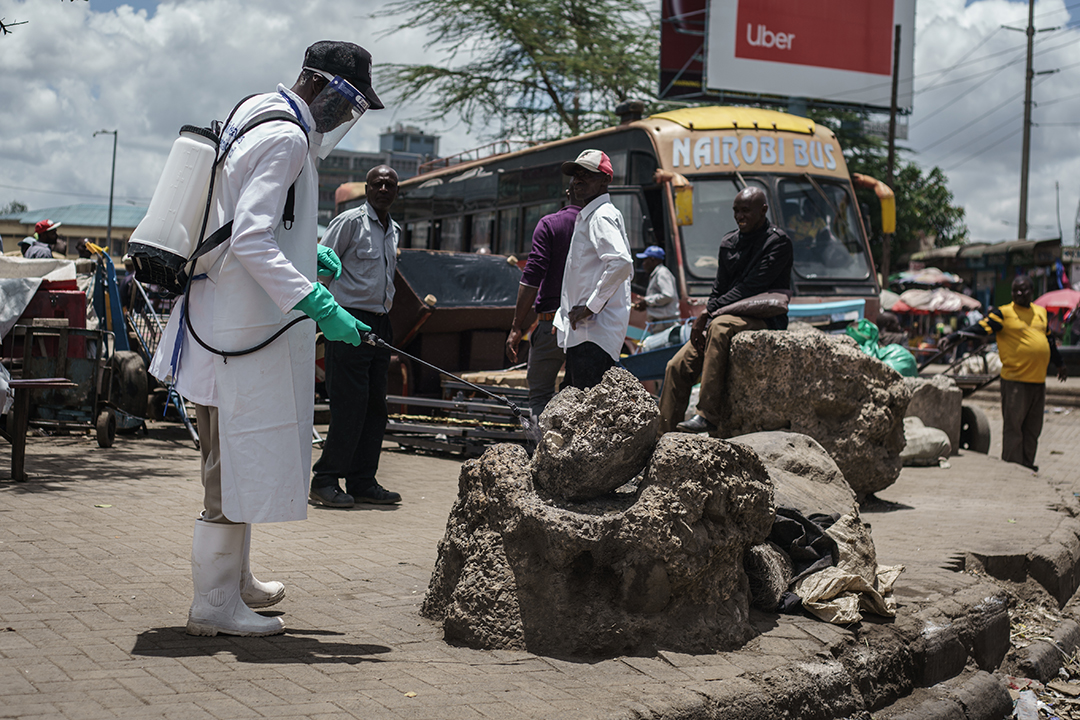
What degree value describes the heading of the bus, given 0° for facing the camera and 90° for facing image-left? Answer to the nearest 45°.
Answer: approximately 315°

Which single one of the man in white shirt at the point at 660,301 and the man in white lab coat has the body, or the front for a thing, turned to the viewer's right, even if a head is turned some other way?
the man in white lab coat

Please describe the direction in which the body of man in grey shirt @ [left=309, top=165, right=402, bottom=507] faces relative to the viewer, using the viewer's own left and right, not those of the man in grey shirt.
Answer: facing the viewer and to the right of the viewer

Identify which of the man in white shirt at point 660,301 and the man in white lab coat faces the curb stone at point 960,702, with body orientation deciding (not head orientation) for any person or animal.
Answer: the man in white lab coat

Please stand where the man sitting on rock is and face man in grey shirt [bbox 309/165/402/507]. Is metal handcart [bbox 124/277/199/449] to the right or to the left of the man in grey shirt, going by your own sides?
right

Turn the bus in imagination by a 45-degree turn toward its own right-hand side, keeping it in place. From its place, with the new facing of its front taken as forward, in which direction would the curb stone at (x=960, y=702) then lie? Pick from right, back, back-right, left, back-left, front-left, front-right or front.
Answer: front

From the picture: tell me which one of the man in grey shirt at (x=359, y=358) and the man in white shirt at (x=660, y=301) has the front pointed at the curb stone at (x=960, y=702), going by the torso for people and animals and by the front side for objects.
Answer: the man in grey shirt

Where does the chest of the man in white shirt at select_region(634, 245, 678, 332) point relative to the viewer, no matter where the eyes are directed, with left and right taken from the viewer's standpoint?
facing to the left of the viewer

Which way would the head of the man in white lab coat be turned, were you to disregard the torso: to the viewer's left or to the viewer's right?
to the viewer's right

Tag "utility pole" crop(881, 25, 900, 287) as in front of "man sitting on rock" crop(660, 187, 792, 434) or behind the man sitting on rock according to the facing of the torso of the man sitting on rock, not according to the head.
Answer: behind

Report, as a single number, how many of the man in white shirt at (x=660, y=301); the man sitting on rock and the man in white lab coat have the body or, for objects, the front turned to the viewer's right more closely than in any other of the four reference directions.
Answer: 1
